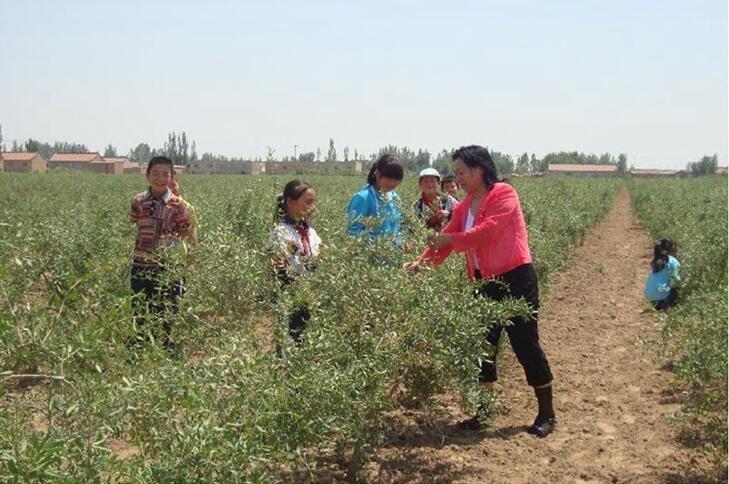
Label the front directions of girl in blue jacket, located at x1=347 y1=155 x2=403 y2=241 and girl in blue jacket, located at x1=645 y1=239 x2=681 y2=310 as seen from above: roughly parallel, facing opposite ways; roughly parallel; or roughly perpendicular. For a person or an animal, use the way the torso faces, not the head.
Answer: roughly perpendicular

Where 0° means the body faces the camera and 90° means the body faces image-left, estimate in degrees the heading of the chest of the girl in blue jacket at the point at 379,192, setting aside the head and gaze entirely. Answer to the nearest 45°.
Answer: approximately 315°

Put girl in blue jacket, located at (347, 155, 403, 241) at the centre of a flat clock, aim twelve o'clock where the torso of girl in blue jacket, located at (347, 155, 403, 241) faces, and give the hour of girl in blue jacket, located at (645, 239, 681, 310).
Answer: girl in blue jacket, located at (645, 239, 681, 310) is roughly at 9 o'clock from girl in blue jacket, located at (347, 155, 403, 241).
